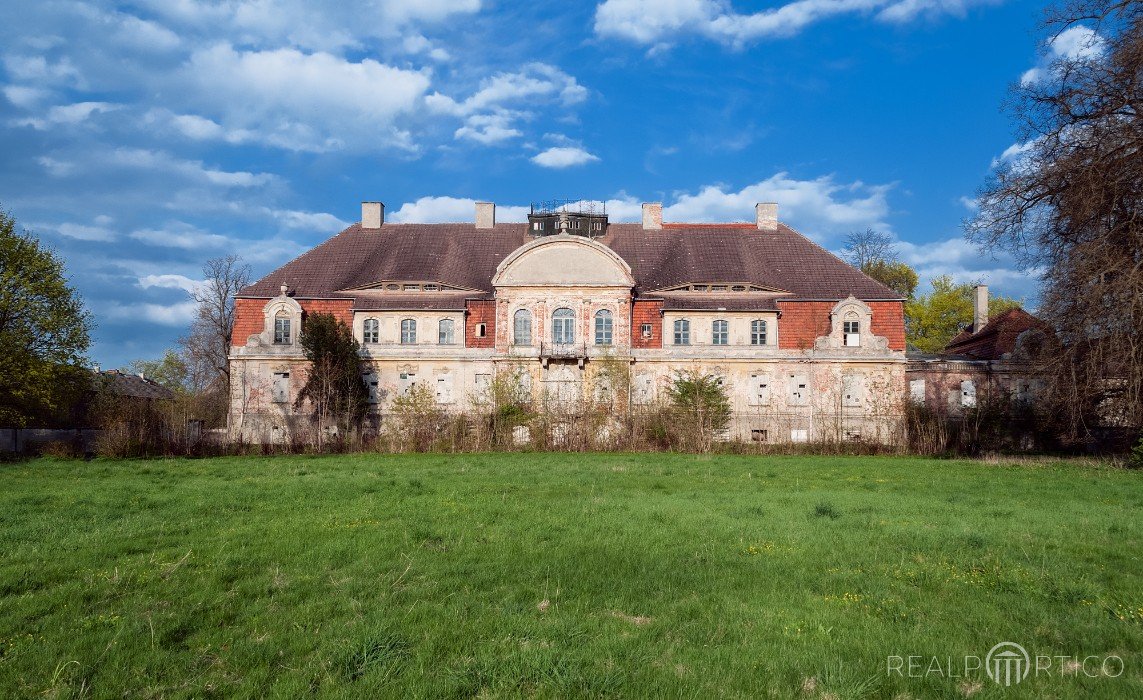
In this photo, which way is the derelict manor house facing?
toward the camera

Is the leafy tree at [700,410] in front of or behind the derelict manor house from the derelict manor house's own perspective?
in front

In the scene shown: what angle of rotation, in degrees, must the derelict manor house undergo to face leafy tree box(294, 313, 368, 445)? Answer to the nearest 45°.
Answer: approximately 45° to its right

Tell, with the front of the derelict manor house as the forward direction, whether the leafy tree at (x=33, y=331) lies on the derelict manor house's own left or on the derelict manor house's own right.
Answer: on the derelict manor house's own right

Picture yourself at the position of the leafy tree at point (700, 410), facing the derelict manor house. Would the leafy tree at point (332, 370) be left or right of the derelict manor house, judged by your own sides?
left
